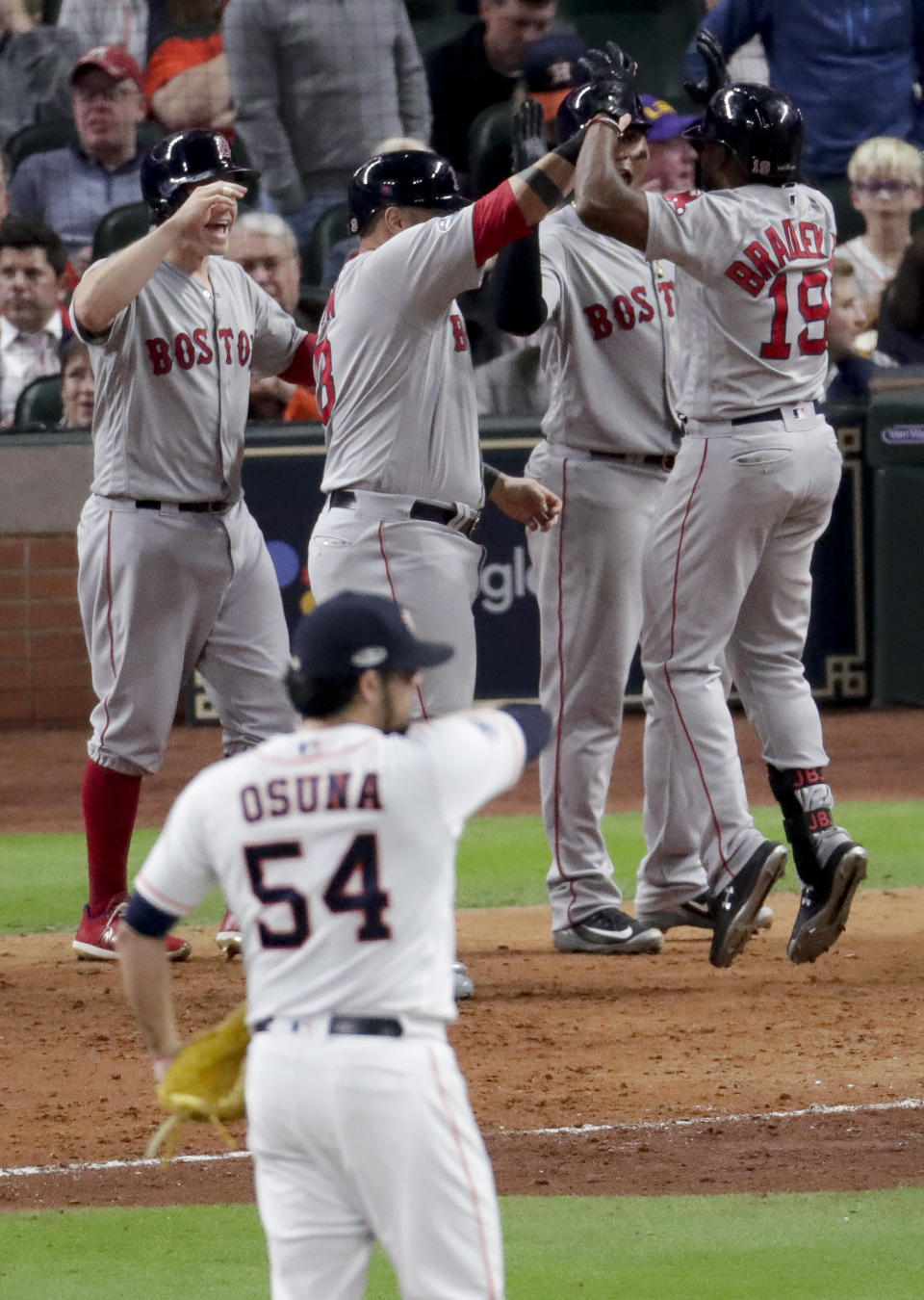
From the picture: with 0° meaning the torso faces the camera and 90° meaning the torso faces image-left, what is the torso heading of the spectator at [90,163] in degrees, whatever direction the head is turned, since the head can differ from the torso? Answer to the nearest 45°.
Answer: approximately 0°

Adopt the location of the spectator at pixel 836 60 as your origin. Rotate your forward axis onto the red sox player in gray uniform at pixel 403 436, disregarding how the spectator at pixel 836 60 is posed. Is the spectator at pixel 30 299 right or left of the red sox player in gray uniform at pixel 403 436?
right

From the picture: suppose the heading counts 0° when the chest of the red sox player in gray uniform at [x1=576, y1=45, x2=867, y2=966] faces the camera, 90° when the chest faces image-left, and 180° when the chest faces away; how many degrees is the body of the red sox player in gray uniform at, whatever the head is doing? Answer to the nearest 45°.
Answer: approximately 135°

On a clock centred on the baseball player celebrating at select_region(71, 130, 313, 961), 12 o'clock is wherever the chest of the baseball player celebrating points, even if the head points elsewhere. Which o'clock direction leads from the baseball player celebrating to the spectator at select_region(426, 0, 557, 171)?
The spectator is roughly at 8 o'clock from the baseball player celebrating.

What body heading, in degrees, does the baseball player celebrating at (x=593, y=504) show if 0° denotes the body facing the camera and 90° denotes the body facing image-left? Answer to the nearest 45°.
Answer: approximately 315°
